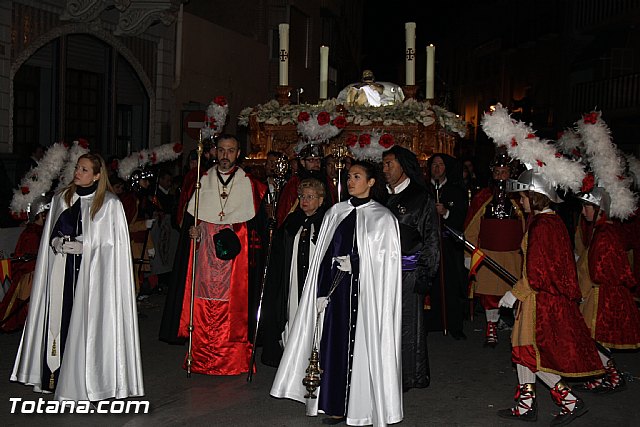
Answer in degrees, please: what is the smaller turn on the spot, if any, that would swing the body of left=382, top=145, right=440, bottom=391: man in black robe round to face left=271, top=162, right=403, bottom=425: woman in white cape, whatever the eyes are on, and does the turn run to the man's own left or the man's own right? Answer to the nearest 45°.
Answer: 0° — they already face them

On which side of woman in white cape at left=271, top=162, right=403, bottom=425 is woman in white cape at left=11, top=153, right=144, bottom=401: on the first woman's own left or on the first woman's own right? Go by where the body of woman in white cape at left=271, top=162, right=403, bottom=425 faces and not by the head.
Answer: on the first woman's own right

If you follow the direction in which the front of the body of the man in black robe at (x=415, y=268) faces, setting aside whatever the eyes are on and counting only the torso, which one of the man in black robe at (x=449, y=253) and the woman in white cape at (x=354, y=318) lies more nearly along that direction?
the woman in white cape

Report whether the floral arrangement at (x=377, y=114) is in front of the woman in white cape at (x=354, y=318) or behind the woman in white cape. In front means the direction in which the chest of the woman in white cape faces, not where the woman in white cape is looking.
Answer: behind

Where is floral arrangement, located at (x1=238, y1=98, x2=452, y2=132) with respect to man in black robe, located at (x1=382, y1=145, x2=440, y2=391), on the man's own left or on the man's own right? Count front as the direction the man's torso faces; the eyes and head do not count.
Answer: on the man's own right

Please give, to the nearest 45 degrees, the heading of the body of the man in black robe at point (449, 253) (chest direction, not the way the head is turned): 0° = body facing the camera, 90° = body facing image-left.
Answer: approximately 45°

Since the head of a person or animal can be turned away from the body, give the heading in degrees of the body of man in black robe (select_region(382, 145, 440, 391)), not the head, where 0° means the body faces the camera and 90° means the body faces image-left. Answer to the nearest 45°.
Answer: approximately 45°
